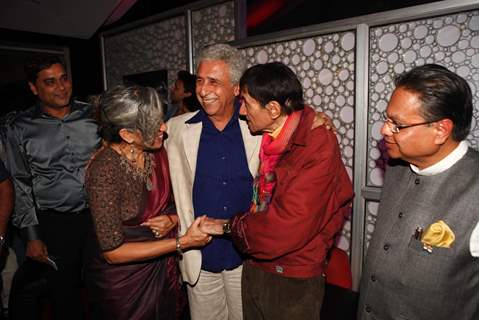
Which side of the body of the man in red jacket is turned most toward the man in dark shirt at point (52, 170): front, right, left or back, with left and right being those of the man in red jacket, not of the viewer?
front

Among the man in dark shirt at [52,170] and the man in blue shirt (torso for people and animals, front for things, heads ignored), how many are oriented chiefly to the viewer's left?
0

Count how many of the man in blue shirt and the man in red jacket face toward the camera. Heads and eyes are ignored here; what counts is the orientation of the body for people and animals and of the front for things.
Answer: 1

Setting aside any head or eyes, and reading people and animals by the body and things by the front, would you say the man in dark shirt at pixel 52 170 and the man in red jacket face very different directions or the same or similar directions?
very different directions

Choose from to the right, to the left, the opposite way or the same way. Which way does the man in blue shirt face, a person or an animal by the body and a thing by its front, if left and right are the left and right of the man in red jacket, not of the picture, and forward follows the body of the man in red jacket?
to the left

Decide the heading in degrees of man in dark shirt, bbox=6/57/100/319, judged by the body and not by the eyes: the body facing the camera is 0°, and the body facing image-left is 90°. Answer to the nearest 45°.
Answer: approximately 315°

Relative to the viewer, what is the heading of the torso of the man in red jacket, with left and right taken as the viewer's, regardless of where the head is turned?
facing to the left of the viewer

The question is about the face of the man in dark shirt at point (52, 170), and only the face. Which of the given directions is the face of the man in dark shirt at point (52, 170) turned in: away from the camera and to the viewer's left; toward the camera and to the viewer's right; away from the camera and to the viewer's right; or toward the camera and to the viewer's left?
toward the camera and to the viewer's right
